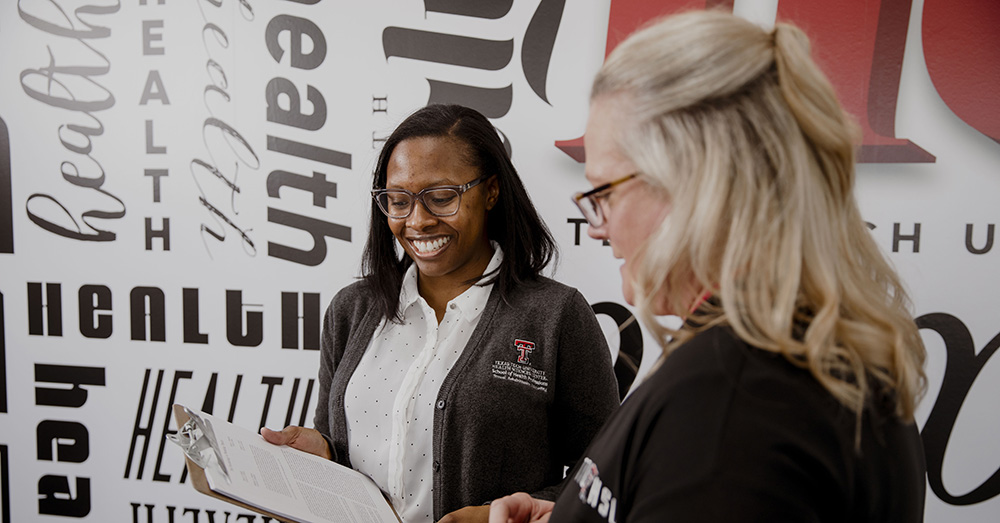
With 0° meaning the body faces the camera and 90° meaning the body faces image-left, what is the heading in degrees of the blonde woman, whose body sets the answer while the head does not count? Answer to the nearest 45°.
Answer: approximately 90°

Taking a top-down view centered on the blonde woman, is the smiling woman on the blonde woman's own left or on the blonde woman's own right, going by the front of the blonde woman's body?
on the blonde woman's own right
